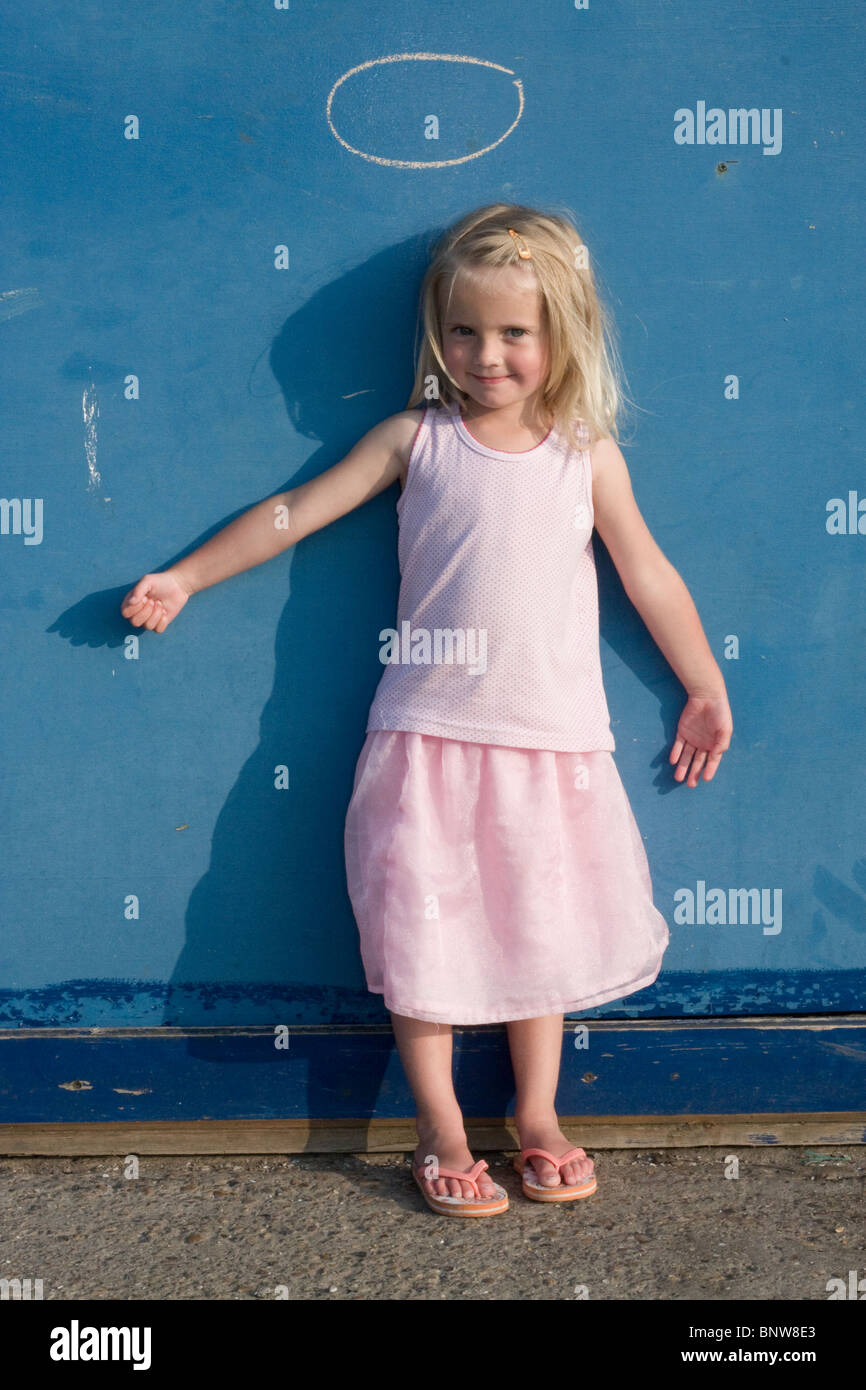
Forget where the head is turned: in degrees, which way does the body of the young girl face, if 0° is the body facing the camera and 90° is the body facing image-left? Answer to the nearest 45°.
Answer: approximately 0°
